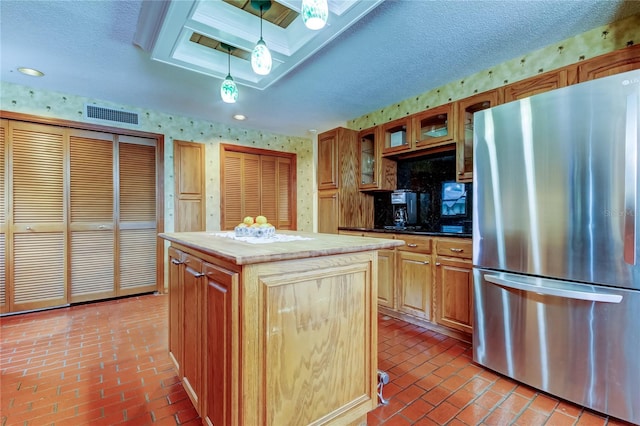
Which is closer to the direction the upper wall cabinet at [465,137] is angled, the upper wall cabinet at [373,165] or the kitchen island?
the kitchen island

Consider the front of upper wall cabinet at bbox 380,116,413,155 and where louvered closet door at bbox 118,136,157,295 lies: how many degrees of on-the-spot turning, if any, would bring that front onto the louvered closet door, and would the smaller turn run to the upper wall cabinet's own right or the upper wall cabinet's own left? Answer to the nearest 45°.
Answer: approximately 45° to the upper wall cabinet's own right

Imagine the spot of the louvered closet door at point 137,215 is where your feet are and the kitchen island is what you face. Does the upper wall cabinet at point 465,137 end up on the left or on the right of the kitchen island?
left

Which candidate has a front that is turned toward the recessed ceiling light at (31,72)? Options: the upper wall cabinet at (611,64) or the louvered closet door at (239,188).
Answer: the upper wall cabinet

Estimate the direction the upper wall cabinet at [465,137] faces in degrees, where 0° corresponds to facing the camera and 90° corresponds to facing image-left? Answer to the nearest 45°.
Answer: approximately 45°

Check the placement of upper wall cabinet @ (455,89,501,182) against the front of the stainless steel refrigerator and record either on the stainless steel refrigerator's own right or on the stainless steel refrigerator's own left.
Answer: on the stainless steel refrigerator's own right

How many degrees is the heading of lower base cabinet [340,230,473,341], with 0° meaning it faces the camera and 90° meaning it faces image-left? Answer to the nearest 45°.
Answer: approximately 45°

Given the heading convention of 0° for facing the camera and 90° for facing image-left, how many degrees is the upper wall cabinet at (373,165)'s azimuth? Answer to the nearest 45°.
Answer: approximately 45°
